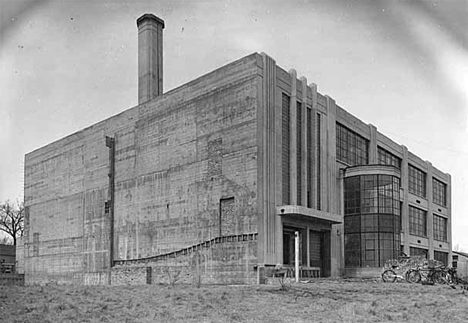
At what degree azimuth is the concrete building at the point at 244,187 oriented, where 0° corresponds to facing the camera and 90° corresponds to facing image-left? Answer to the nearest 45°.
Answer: approximately 315°

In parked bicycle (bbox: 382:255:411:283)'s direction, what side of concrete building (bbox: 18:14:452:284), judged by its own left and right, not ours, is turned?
front
